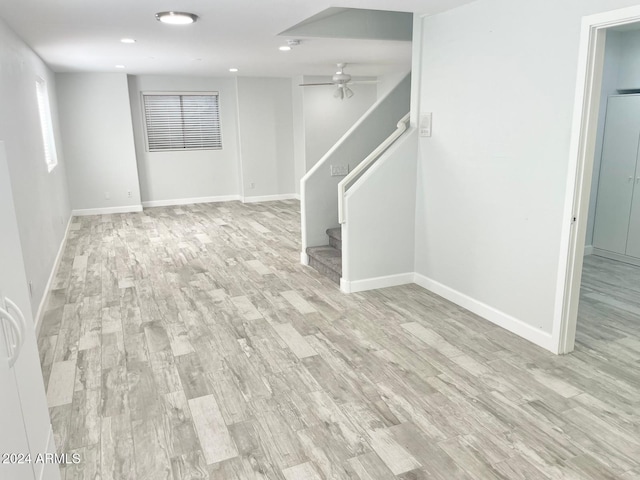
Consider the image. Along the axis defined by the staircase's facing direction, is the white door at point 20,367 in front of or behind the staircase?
in front

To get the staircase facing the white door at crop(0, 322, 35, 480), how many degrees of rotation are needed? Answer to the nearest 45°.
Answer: approximately 45° to its left

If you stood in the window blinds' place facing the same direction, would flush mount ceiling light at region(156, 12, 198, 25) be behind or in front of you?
in front

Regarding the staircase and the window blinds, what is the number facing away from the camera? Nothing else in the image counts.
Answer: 0

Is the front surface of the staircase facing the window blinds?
no

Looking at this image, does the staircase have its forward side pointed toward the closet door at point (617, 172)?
no

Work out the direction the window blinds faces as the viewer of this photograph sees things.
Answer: facing the viewer

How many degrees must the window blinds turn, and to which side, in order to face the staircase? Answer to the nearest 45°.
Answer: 0° — it already faces it

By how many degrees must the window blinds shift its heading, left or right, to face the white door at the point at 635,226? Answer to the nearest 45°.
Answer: approximately 45° to its left

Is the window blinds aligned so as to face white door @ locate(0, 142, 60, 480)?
yes

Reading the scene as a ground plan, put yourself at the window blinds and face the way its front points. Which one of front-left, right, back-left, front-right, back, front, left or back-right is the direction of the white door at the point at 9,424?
front
